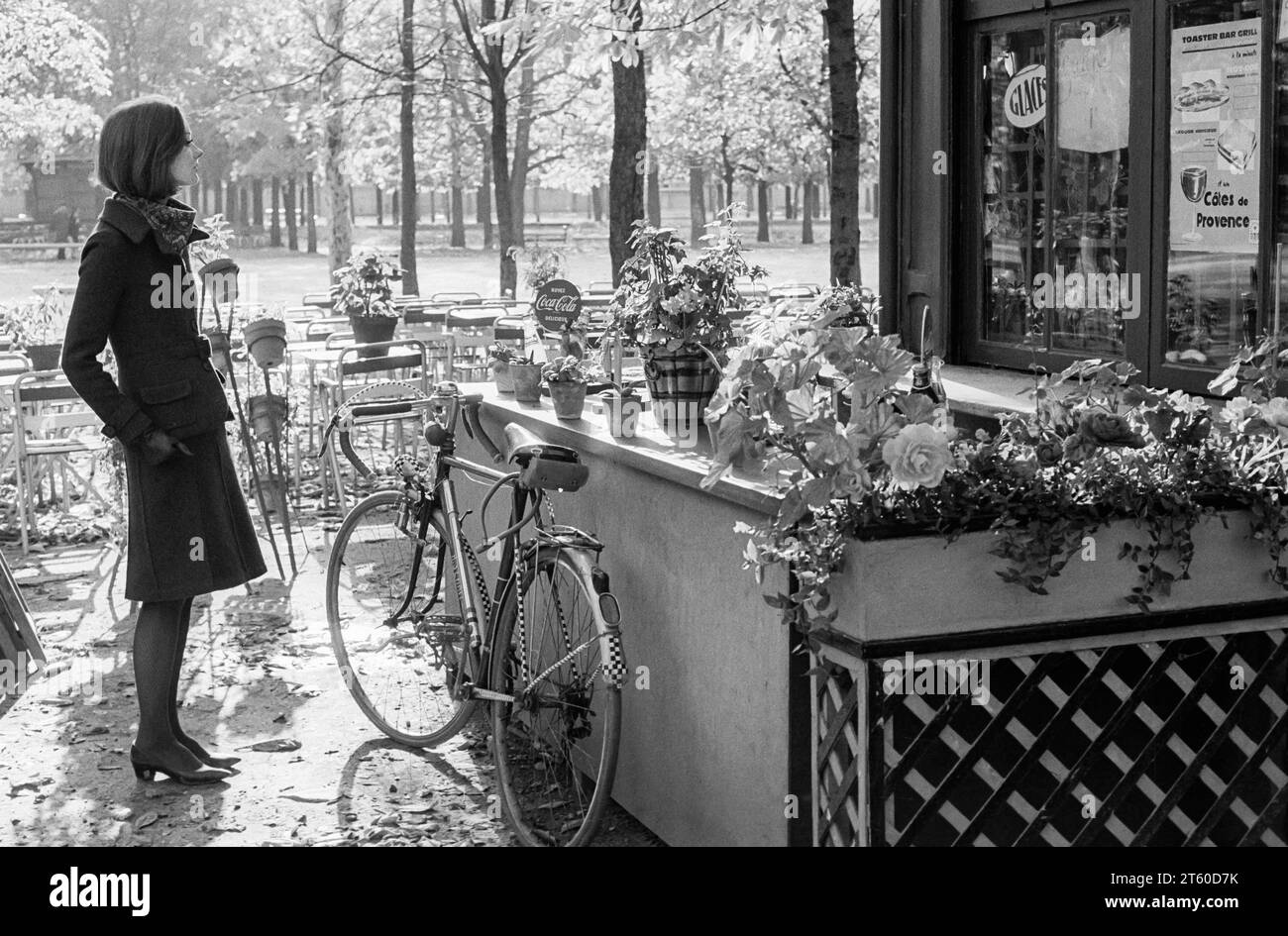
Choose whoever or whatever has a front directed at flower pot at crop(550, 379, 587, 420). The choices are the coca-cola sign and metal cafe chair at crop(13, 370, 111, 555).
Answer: the coca-cola sign

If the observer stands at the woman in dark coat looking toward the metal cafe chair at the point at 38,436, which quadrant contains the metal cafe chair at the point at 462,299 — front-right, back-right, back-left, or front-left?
front-right

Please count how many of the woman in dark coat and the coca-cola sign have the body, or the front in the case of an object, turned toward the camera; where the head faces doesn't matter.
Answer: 1

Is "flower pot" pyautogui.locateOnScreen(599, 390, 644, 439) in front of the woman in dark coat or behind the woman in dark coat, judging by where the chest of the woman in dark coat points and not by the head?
in front

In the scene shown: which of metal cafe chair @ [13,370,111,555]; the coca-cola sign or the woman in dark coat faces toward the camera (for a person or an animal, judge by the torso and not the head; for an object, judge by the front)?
the coca-cola sign

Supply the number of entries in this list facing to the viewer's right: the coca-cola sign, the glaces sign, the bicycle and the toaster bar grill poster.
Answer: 0

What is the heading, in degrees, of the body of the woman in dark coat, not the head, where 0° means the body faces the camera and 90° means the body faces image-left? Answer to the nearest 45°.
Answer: approximately 270°

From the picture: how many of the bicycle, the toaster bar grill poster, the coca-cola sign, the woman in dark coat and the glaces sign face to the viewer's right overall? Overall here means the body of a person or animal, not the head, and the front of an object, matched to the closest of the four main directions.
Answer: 1

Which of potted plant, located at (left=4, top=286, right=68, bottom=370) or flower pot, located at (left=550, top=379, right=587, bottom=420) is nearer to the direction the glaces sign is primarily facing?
the flower pot

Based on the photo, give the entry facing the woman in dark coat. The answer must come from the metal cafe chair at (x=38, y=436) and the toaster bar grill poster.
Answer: the toaster bar grill poster

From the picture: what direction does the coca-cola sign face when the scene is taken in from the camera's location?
facing the viewer

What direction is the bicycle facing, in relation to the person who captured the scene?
facing away from the viewer and to the left of the viewer

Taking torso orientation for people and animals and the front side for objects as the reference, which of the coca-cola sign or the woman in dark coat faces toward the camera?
the coca-cola sign

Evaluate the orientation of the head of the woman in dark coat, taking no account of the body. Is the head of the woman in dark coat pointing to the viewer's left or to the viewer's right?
to the viewer's right
